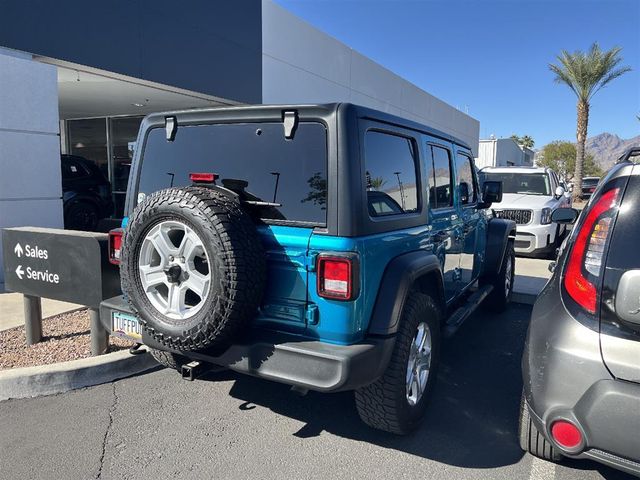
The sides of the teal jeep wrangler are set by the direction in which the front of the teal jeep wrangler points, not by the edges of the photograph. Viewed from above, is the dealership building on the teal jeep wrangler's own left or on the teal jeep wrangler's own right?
on the teal jeep wrangler's own left

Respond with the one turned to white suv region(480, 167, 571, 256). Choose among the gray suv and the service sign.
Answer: the gray suv

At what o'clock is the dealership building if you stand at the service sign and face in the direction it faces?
The dealership building is roughly at 5 o'clock from the service sign.

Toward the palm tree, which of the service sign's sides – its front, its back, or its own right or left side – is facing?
back

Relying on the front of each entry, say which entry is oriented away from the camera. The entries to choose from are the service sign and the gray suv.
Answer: the gray suv

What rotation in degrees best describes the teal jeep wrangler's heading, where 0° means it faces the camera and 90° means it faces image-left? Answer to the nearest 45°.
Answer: approximately 225°

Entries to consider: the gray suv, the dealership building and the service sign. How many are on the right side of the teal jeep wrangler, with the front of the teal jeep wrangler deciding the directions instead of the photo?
1

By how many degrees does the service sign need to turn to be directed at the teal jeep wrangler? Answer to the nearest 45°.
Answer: approximately 90° to its left

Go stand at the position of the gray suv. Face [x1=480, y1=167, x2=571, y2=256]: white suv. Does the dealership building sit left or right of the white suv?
left

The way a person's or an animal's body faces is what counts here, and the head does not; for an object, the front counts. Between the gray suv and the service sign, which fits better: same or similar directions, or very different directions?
very different directions

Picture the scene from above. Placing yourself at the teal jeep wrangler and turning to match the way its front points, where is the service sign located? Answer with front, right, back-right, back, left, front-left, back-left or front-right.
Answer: left

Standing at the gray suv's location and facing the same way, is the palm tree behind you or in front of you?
in front

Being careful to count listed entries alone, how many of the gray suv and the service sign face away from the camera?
1

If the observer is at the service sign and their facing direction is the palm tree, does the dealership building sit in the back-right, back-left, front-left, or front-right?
front-left

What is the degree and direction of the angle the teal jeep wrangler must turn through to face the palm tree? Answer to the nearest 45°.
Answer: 0° — it already faces it

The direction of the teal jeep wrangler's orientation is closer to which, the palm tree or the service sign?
the palm tree

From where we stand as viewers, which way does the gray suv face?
facing away from the viewer

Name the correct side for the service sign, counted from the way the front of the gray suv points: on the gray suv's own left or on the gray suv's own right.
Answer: on the gray suv's own left
